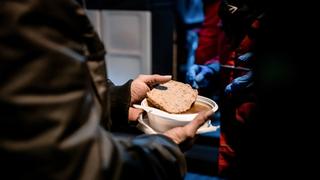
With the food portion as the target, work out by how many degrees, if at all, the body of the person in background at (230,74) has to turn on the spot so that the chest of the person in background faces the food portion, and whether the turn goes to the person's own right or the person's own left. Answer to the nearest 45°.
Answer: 0° — they already face it
